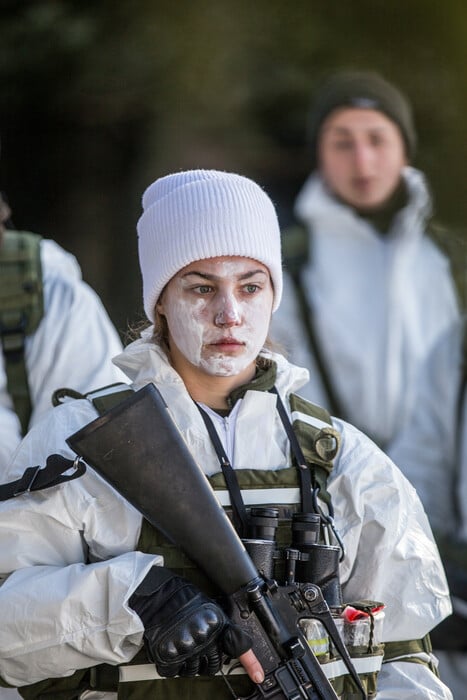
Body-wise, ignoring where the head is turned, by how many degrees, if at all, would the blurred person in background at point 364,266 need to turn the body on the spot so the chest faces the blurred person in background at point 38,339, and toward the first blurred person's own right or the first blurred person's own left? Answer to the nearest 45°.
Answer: approximately 45° to the first blurred person's own right

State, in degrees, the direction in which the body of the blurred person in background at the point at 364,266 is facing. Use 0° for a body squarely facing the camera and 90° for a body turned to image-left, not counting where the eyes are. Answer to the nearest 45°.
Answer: approximately 0°

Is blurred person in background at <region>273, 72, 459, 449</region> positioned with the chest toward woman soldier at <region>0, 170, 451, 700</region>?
yes

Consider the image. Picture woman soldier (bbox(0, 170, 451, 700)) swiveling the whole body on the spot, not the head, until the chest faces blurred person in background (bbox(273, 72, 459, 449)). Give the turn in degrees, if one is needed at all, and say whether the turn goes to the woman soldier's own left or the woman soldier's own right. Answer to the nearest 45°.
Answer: approximately 135° to the woman soldier's own left

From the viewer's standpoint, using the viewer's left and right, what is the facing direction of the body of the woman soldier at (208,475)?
facing the viewer and to the right of the viewer

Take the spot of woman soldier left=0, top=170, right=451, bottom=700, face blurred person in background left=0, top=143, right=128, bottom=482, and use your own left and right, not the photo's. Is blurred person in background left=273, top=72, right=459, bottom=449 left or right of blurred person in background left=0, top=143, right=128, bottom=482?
right

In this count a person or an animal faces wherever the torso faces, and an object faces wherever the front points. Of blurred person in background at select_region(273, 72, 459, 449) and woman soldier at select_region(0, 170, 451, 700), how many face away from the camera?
0
